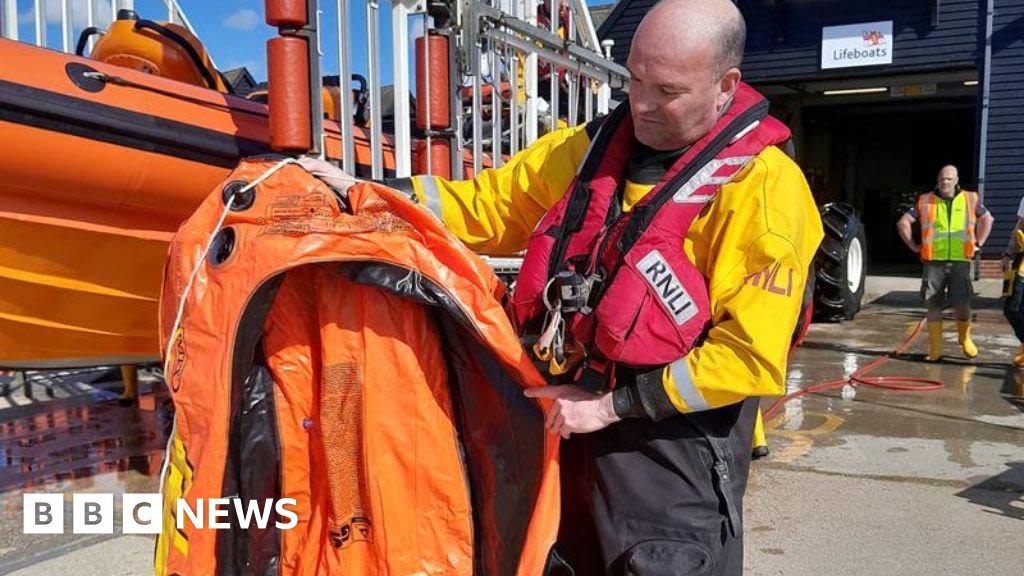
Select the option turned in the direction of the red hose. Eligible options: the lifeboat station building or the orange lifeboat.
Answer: the lifeboat station building

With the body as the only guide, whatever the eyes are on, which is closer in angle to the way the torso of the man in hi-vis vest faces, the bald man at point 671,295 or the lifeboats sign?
the bald man

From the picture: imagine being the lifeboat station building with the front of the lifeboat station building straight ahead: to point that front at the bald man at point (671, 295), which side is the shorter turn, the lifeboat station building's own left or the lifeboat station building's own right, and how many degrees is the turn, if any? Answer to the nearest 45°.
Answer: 0° — it already faces them

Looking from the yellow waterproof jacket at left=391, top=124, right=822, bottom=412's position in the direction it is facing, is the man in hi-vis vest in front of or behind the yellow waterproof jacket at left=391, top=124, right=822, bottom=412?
behind

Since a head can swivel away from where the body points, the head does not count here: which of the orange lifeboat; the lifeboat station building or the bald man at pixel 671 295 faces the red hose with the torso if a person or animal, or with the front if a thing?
the lifeboat station building

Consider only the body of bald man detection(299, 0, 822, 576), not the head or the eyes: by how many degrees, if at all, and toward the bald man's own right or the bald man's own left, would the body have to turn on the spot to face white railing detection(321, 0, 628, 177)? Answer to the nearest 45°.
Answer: approximately 135° to the bald man's own right

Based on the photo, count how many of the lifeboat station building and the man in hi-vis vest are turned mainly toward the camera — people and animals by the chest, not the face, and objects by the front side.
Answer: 2

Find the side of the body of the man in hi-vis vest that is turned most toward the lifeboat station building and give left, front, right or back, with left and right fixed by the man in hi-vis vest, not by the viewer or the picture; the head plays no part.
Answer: back

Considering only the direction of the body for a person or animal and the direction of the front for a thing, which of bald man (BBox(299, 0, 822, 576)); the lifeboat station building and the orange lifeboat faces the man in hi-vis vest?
the lifeboat station building
